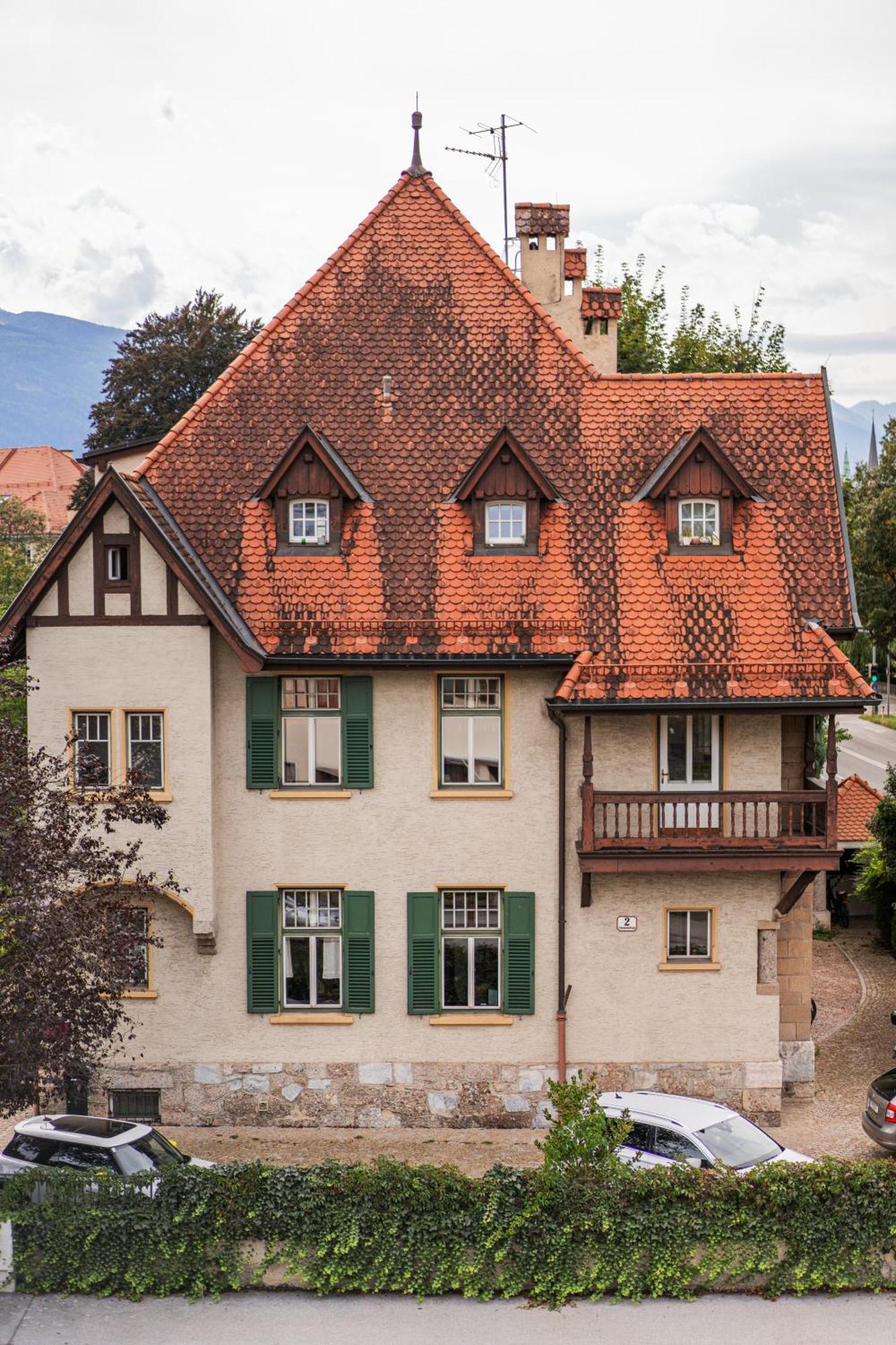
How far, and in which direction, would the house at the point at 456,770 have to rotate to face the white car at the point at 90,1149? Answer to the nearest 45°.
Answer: approximately 45° to its right

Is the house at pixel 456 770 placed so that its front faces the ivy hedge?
yes

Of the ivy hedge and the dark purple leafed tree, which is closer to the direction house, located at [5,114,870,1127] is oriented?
the ivy hedge

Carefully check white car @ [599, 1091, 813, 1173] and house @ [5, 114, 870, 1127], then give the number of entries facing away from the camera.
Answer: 0

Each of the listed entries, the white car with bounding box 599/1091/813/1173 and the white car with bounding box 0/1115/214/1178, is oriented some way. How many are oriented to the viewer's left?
0

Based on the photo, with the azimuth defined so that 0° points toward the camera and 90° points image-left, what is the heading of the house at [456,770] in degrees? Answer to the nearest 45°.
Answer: approximately 0°

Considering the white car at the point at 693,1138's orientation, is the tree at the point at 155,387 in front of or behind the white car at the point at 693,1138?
behind

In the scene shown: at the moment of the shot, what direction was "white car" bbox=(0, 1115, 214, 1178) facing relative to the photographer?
facing the viewer and to the right of the viewer

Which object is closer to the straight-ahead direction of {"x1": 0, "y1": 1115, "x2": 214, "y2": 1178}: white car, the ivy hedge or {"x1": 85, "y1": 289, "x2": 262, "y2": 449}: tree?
the ivy hedge
